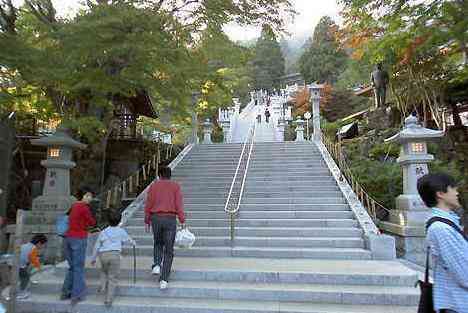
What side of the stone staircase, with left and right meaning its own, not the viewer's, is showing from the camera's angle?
front

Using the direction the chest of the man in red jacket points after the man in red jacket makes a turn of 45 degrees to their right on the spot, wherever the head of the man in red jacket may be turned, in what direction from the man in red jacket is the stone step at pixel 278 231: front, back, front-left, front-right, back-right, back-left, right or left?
front

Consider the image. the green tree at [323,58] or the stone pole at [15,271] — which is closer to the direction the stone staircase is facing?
the stone pole

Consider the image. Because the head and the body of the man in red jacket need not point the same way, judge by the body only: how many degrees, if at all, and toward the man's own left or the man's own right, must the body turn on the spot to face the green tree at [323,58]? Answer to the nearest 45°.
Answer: approximately 45° to the man's own right

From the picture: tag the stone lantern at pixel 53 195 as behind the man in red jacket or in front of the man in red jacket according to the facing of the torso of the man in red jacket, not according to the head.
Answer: in front

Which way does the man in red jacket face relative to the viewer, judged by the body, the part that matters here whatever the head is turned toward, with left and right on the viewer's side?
facing away from the viewer

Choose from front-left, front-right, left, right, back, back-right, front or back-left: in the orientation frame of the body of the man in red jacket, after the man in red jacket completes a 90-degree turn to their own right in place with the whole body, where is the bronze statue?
front-left

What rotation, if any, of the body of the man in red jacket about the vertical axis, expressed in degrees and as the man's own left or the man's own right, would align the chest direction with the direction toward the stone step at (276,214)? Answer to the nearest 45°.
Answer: approximately 45° to the man's own right

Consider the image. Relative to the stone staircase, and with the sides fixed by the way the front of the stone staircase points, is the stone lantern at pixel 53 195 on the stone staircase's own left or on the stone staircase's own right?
on the stone staircase's own right

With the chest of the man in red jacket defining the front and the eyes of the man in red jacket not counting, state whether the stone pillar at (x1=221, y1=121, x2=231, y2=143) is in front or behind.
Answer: in front
